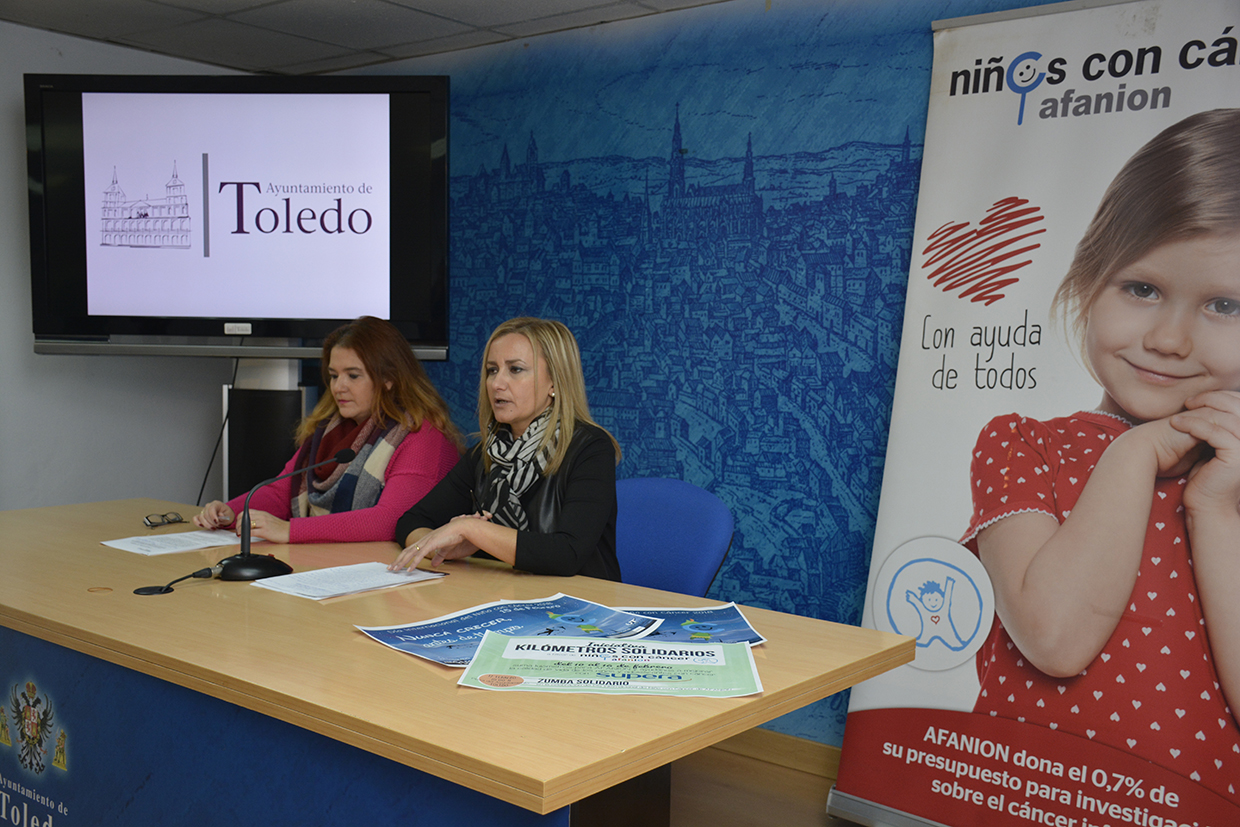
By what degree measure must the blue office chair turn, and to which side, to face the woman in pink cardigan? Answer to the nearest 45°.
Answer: approximately 90° to its right

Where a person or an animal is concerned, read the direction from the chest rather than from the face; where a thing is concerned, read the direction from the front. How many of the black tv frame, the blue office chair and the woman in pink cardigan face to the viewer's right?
0

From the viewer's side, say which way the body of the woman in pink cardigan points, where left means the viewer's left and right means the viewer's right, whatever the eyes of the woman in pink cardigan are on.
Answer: facing the viewer and to the left of the viewer

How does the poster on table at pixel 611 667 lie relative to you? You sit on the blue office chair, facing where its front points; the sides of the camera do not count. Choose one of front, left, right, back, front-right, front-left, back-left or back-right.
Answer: front-left

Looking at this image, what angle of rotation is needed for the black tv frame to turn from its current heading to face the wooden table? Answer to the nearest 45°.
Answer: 0° — it already faces it

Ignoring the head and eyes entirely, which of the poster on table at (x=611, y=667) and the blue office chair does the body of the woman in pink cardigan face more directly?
the poster on table

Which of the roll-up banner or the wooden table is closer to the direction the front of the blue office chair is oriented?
the wooden table

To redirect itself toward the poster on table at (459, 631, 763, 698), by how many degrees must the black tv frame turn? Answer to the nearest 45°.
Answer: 0° — it already faces it

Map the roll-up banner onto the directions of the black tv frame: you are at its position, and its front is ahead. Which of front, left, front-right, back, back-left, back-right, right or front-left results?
front-left

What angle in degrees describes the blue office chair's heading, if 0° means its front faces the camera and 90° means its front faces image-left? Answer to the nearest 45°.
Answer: approximately 45°

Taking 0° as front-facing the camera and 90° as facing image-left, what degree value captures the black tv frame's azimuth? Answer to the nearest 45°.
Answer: approximately 0°

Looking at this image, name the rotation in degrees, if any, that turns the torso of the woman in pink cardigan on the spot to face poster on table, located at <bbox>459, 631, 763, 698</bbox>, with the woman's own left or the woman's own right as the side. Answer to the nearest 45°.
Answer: approximately 45° to the woman's own left

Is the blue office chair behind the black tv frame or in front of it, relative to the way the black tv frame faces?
in front
